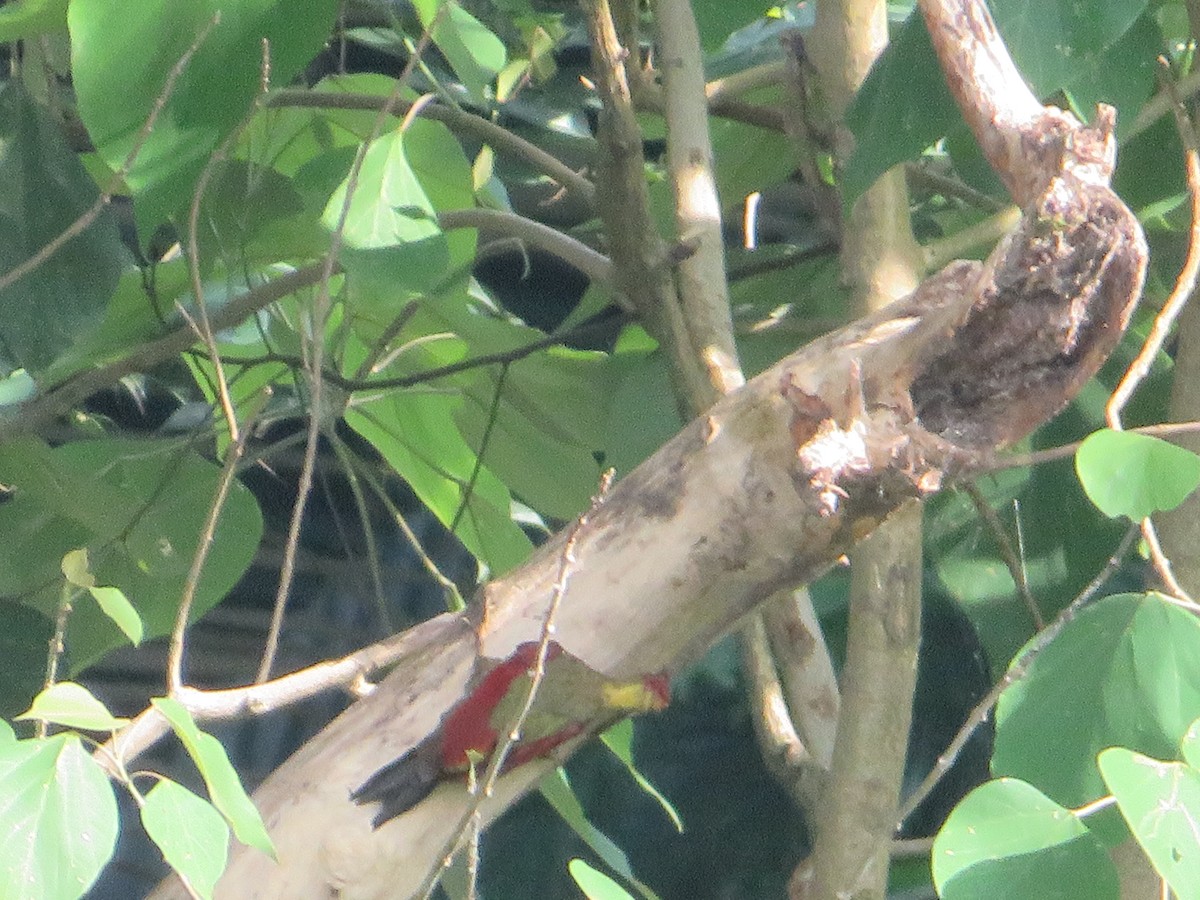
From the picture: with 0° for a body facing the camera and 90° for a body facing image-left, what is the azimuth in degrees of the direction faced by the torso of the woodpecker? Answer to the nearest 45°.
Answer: approximately 270°
